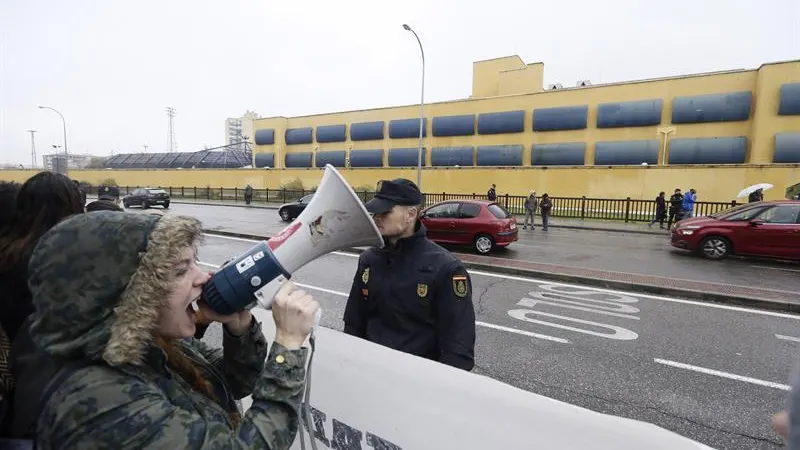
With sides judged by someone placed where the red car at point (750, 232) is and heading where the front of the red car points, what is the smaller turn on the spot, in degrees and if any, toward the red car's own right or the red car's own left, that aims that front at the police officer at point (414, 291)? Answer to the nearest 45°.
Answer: approximately 90° to the red car's own left

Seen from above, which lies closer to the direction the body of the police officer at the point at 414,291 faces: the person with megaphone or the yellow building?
the person with megaphone

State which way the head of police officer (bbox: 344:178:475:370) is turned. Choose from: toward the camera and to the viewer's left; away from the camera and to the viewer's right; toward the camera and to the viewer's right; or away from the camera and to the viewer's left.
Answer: toward the camera and to the viewer's left

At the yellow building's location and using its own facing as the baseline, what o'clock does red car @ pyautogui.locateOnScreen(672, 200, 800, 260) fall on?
The red car is roughly at 11 o'clock from the yellow building.

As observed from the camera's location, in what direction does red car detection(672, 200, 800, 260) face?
facing to the left of the viewer

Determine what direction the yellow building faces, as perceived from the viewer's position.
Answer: facing the viewer and to the left of the viewer

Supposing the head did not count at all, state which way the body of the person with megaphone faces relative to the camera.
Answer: to the viewer's right

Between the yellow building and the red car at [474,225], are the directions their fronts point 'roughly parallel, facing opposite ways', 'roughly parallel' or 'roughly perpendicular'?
roughly perpendicular

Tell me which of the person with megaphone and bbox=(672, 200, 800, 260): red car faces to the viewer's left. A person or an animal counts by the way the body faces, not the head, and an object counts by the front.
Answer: the red car

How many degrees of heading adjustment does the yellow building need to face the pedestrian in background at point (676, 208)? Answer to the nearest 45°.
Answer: approximately 45° to its left

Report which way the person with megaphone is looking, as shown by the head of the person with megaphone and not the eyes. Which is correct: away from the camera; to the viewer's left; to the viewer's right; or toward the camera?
to the viewer's right

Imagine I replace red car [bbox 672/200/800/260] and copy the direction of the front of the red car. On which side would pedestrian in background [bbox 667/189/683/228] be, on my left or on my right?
on my right

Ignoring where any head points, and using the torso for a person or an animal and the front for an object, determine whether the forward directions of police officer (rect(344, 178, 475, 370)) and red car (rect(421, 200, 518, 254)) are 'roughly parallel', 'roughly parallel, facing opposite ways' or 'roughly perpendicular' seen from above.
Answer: roughly perpendicular

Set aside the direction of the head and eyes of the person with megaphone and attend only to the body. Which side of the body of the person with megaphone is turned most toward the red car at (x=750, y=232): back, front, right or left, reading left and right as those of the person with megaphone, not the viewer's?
front
